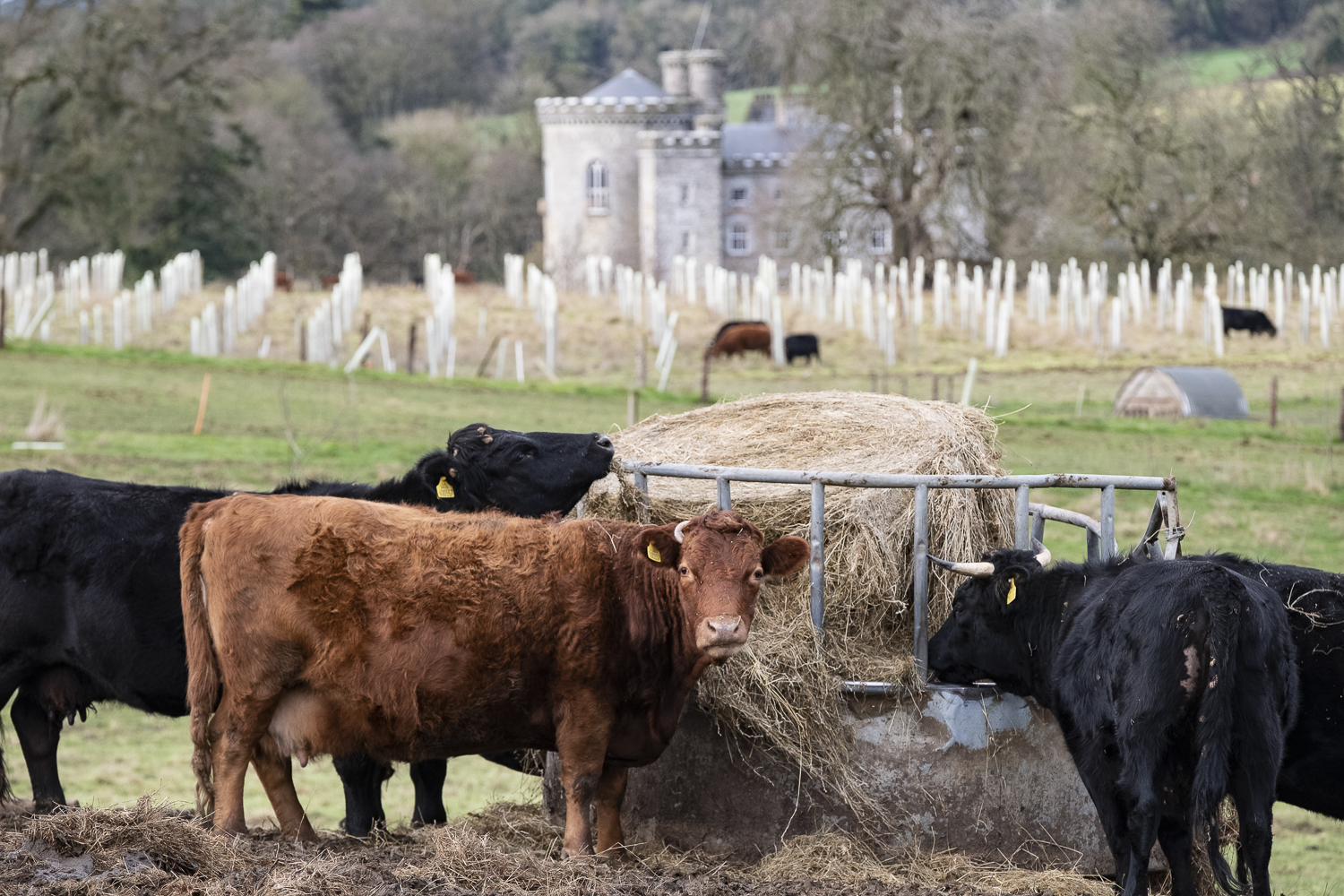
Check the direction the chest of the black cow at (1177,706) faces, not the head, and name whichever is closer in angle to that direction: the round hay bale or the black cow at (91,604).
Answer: the round hay bale

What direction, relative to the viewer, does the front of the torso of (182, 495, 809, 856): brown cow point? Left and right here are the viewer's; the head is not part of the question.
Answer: facing to the right of the viewer

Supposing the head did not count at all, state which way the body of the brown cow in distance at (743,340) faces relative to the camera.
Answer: to the viewer's left

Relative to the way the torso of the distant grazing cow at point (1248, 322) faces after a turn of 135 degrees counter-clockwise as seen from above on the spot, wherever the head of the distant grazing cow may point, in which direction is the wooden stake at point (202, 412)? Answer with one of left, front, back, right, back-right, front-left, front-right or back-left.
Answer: left

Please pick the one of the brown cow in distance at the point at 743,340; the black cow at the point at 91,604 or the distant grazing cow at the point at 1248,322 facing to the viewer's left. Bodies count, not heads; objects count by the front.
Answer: the brown cow in distance

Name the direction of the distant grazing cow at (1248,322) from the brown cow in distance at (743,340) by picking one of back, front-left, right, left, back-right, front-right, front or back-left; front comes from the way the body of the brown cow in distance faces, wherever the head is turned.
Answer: back

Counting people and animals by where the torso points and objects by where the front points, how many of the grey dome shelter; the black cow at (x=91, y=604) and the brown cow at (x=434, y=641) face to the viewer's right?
2

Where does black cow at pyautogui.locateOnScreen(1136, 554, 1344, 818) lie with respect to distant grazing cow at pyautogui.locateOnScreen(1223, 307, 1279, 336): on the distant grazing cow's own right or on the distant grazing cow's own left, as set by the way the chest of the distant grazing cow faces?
on the distant grazing cow's own right

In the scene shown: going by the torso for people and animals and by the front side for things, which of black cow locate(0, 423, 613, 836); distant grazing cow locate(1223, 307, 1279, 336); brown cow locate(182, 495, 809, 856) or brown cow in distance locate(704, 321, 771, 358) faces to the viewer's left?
the brown cow in distance

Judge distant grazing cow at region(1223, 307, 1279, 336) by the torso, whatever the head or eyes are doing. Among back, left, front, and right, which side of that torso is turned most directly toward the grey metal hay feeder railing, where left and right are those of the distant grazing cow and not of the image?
right

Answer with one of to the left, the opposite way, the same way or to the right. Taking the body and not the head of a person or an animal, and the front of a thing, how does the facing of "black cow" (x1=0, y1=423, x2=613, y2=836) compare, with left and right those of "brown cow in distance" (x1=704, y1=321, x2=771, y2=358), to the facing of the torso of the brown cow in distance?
the opposite way

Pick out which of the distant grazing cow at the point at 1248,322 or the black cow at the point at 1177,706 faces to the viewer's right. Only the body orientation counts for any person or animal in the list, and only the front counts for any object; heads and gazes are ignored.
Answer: the distant grazing cow

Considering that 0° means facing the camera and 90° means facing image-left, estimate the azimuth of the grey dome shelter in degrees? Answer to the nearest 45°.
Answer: approximately 45°

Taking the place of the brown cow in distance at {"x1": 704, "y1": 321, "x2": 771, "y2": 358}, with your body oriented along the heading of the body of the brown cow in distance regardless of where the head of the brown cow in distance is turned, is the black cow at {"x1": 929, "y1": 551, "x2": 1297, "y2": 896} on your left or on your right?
on your left

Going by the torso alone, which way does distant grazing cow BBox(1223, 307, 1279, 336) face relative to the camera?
to the viewer's right

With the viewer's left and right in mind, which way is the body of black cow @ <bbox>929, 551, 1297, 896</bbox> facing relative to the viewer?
facing away from the viewer and to the left of the viewer
